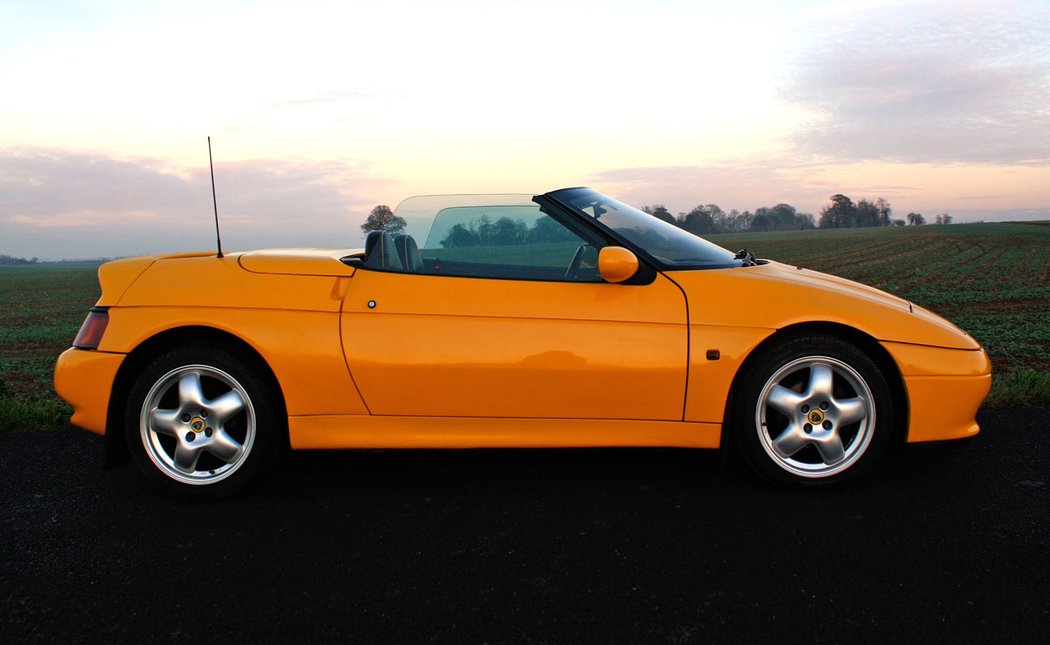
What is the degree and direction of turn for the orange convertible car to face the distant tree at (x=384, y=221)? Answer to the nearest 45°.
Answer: approximately 135° to its left

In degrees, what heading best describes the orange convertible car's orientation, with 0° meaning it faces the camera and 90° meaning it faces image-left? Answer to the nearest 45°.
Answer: approximately 270°
